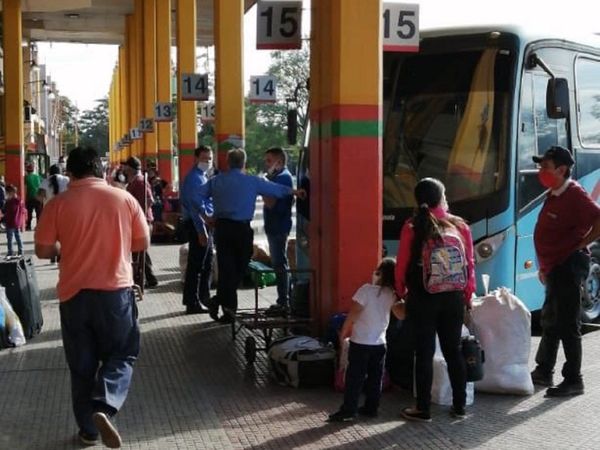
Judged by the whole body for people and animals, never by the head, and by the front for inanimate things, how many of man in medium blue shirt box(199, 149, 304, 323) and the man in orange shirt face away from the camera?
2

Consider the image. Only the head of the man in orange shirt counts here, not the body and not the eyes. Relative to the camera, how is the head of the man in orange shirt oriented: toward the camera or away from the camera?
away from the camera

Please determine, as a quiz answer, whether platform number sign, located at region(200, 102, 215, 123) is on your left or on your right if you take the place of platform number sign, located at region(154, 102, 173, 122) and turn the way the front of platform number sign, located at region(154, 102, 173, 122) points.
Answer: on your left

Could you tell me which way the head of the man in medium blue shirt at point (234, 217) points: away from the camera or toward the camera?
away from the camera

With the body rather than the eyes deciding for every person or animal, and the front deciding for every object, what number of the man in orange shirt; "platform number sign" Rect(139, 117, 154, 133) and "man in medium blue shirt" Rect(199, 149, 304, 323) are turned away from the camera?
2
